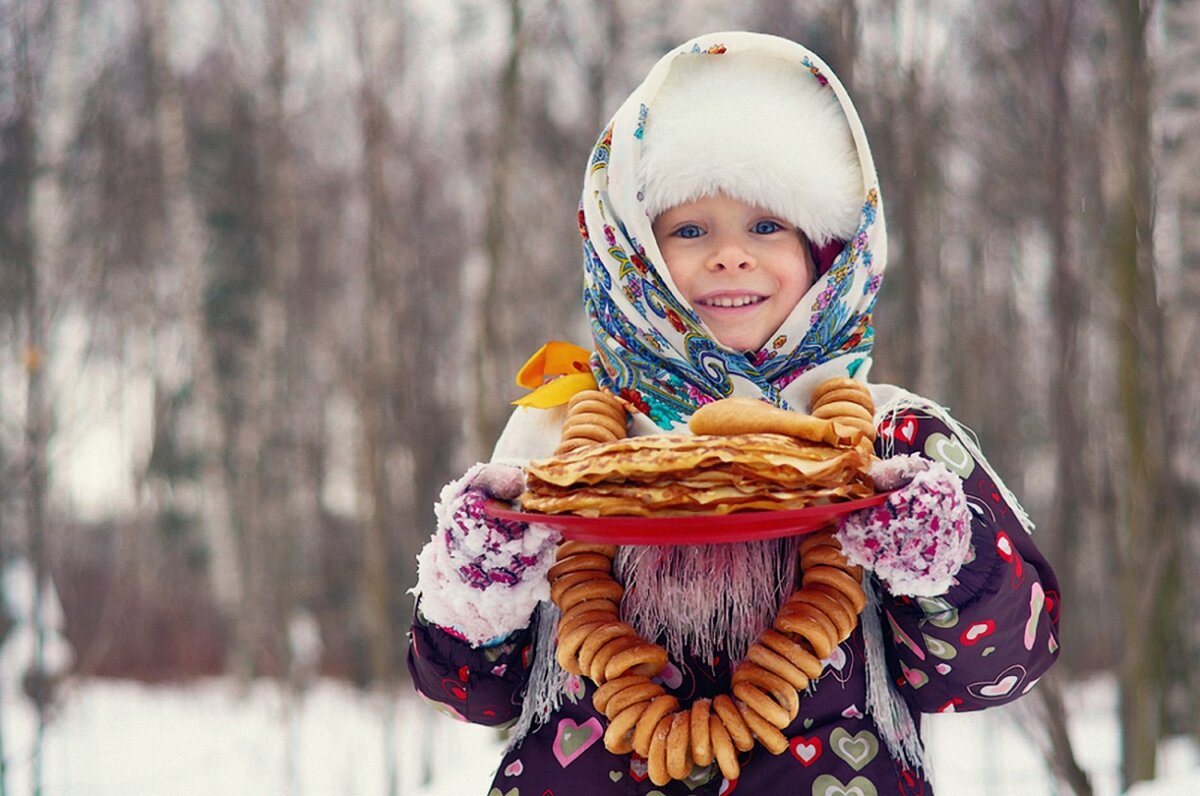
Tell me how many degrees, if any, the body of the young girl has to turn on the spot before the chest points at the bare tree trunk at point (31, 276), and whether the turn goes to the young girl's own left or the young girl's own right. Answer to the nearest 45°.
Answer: approximately 135° to the young girl's own right

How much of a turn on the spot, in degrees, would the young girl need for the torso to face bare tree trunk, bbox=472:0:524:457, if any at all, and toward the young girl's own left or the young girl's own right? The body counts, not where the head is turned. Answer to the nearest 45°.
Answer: approximately 180°

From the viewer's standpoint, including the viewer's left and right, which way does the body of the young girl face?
facing the viewer

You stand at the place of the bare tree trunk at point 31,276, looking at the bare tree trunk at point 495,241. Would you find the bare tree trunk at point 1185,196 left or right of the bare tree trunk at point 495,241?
right

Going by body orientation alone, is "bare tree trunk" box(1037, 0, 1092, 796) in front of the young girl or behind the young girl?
behind
